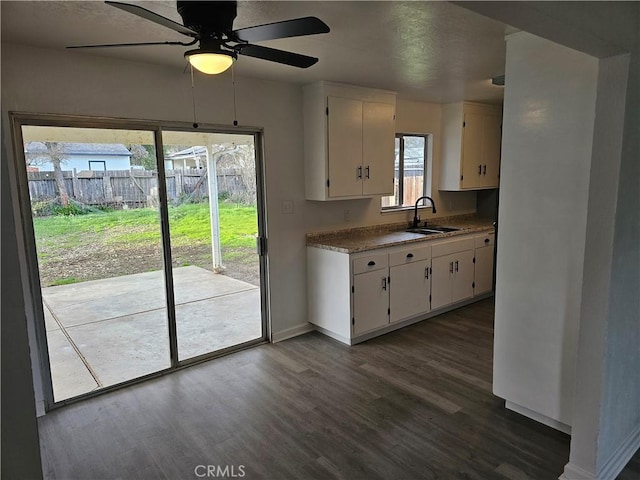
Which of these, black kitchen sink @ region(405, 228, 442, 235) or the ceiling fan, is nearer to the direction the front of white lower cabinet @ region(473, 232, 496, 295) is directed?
the ceiling fan

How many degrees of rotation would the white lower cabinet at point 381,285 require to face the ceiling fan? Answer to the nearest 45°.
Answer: approximately 45° to its right

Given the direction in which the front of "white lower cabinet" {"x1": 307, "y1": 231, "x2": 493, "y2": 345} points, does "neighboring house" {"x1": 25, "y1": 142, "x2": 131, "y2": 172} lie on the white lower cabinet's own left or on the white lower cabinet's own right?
on the white lower cabinet's own right

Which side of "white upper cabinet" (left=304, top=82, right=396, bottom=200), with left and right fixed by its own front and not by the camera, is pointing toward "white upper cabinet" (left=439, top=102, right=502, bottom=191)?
left

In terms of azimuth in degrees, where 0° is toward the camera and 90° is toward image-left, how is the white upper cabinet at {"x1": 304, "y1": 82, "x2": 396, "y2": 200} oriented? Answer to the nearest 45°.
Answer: approximately 315°

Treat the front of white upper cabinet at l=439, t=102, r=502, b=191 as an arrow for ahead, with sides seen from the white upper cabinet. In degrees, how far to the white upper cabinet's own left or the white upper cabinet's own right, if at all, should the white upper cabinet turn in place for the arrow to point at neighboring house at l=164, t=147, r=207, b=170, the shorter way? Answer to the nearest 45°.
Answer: approximately 180°

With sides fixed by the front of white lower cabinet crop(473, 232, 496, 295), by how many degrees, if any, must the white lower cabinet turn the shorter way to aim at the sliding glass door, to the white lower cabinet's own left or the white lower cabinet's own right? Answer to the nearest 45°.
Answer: approximately 90° to the white lower cabinet's own right

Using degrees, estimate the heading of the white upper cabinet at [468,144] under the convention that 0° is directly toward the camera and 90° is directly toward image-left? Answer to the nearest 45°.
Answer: approximately 315°

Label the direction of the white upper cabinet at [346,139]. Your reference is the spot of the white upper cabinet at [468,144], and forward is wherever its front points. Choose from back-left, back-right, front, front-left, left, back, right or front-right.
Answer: right

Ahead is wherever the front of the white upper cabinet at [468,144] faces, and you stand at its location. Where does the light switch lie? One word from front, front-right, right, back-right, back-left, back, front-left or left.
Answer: right

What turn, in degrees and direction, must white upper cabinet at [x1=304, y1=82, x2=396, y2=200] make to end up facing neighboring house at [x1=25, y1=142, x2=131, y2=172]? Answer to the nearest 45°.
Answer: approximately 180°

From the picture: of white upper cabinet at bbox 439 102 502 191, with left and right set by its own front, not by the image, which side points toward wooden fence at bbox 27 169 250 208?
back
